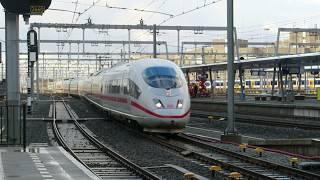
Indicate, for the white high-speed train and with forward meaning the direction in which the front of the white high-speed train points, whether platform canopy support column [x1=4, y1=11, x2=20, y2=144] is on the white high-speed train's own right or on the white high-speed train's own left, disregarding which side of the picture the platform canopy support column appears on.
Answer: on the white high-speed train's own right

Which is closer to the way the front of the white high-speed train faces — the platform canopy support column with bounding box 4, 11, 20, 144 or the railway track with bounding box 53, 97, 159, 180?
the railway track

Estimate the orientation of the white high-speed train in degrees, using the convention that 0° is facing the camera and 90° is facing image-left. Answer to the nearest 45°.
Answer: approximately 315°

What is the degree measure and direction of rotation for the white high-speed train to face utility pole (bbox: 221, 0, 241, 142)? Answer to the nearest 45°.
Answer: approximately 45° to its left
